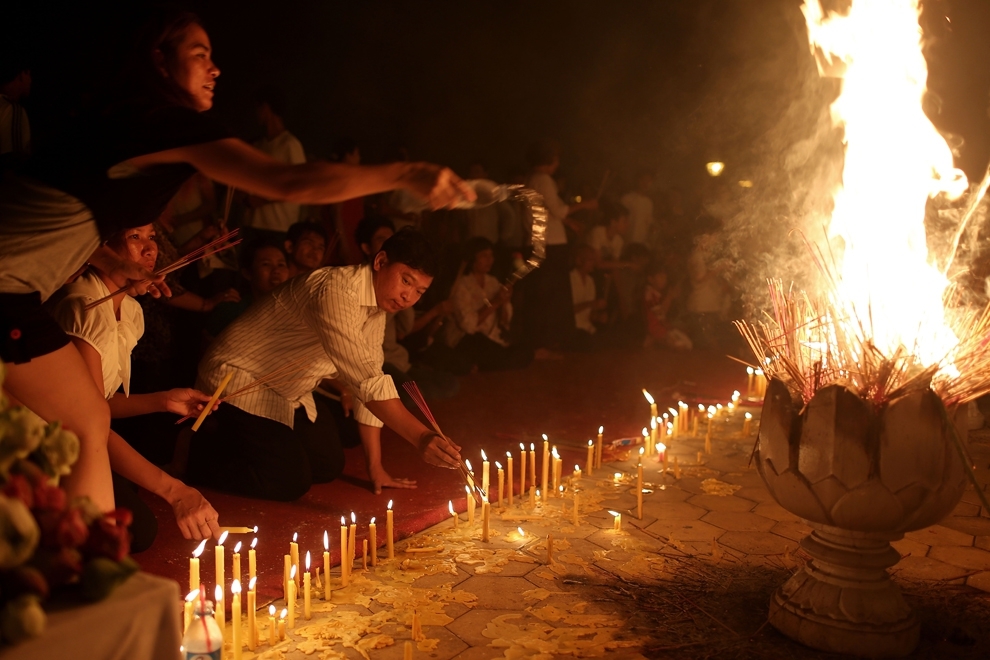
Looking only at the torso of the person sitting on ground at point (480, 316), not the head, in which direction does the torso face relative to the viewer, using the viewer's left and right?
facing the viewer and to the right of the viewer

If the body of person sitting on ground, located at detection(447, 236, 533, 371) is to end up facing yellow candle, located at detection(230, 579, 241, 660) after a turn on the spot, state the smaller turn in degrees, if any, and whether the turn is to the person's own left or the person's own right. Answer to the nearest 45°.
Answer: approximately 45° to the person's own right

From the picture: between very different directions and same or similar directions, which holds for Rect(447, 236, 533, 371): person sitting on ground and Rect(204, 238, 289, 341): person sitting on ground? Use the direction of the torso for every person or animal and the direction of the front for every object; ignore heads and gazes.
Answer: same or similar directions

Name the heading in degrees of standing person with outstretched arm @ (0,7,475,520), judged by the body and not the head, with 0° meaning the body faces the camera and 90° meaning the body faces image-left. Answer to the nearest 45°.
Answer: approximately 270°

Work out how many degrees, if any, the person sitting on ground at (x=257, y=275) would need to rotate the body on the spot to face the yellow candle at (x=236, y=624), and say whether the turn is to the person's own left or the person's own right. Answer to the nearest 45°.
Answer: approximately 45° to the person's own right

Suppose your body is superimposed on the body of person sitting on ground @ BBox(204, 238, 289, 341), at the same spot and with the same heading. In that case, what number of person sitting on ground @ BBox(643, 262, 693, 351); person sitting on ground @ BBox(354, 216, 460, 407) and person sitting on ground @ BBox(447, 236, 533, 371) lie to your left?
3

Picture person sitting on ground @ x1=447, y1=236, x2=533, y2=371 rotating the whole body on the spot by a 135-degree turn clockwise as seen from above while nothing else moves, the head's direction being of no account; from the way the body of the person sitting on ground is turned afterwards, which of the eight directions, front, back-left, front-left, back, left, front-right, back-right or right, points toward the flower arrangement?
left

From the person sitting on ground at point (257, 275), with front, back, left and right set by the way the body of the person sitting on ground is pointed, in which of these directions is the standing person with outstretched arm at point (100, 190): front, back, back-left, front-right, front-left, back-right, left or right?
front-right

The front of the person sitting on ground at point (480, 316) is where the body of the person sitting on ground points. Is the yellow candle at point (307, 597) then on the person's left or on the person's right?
on the person's right

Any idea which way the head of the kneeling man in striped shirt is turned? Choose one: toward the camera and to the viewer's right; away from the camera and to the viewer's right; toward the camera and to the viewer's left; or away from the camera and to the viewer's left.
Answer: toward the camera and to the viewer's right

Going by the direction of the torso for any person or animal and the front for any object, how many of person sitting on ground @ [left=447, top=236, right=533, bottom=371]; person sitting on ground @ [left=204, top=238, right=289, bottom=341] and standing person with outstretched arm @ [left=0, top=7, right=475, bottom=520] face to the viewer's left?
0

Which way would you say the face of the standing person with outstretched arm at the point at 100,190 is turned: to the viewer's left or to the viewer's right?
to the viewer's right

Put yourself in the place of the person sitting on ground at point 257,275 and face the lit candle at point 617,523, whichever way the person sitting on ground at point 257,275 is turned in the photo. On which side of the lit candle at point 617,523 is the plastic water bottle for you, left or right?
right

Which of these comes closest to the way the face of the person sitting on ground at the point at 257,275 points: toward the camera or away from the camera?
toward the camera

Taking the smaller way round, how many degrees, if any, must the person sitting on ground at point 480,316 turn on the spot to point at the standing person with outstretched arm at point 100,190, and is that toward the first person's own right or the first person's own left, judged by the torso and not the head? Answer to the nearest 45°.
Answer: approximately 45° to the first person's own right
